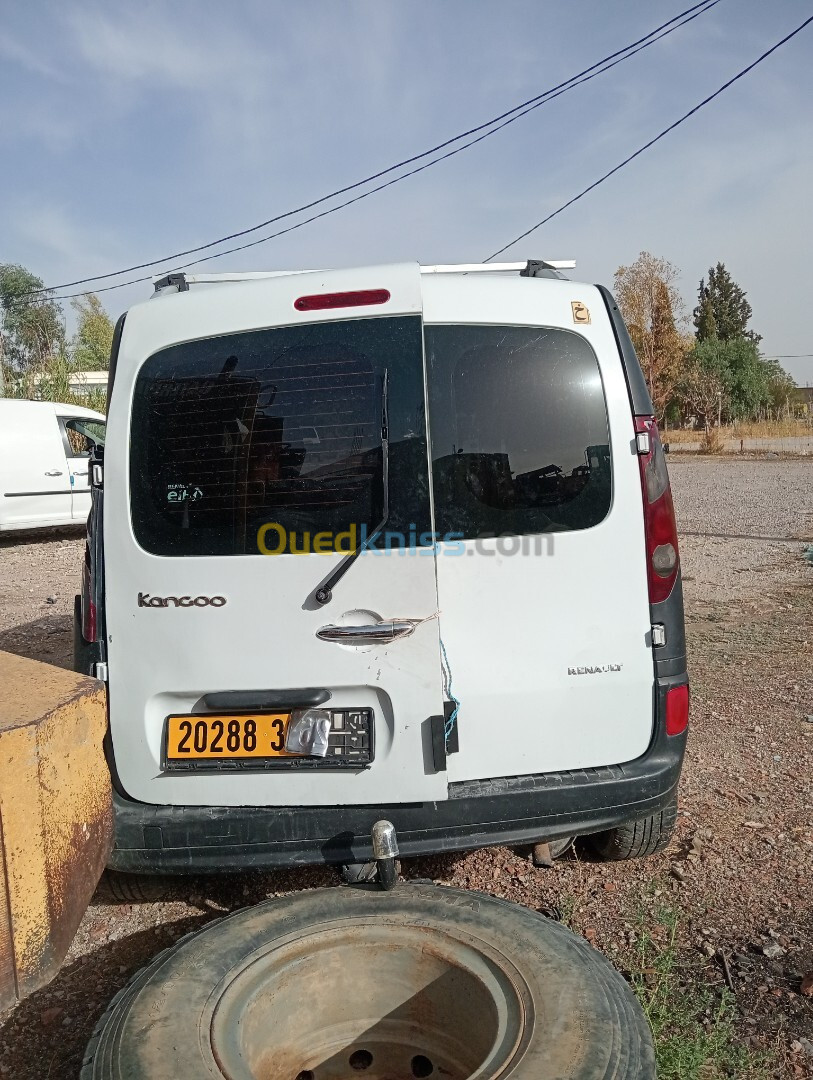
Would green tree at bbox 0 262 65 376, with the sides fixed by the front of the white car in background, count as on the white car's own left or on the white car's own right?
on the white car's own left

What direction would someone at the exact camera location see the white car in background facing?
facing to the right of the viewer

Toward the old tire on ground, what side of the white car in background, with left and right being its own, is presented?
right
